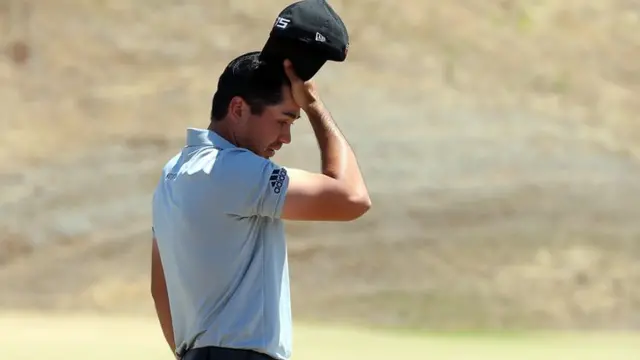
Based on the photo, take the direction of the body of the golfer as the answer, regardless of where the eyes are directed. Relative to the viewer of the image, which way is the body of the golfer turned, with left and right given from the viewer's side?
facing away from the viewer and to the right of the viewer
